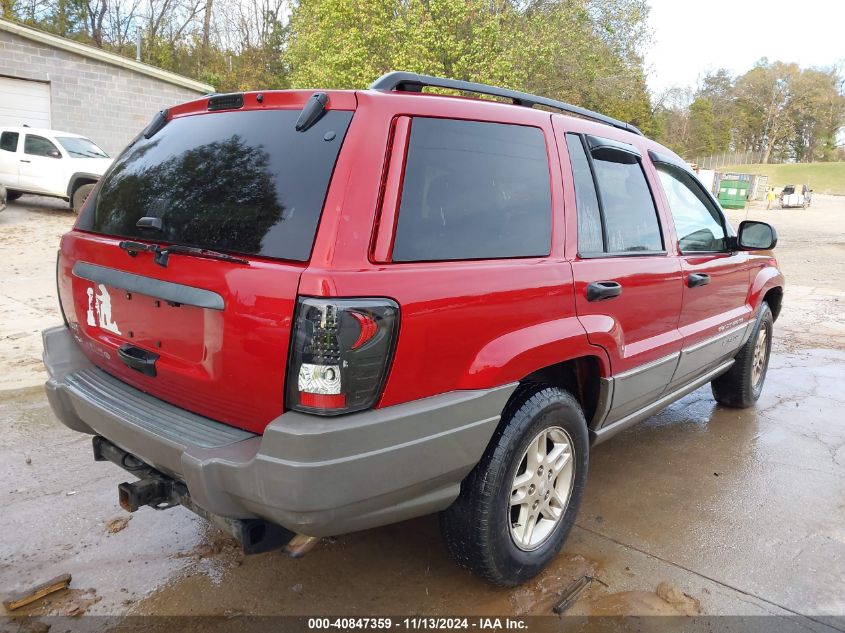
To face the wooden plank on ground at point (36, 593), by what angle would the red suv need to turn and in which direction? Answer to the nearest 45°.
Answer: approximately 135° to its left

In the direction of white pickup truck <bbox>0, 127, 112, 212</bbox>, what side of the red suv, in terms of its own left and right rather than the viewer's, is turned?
left

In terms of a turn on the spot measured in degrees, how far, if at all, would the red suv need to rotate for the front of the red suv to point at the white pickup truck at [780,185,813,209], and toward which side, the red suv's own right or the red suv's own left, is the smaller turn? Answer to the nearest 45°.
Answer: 0° — it already faces it

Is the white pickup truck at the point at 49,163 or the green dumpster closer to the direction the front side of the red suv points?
the green dumpster

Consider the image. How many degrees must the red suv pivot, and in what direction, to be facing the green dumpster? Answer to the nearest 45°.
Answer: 0° — it already faces it

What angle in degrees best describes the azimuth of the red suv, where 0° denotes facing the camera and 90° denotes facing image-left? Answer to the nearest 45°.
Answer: approximately 225°
